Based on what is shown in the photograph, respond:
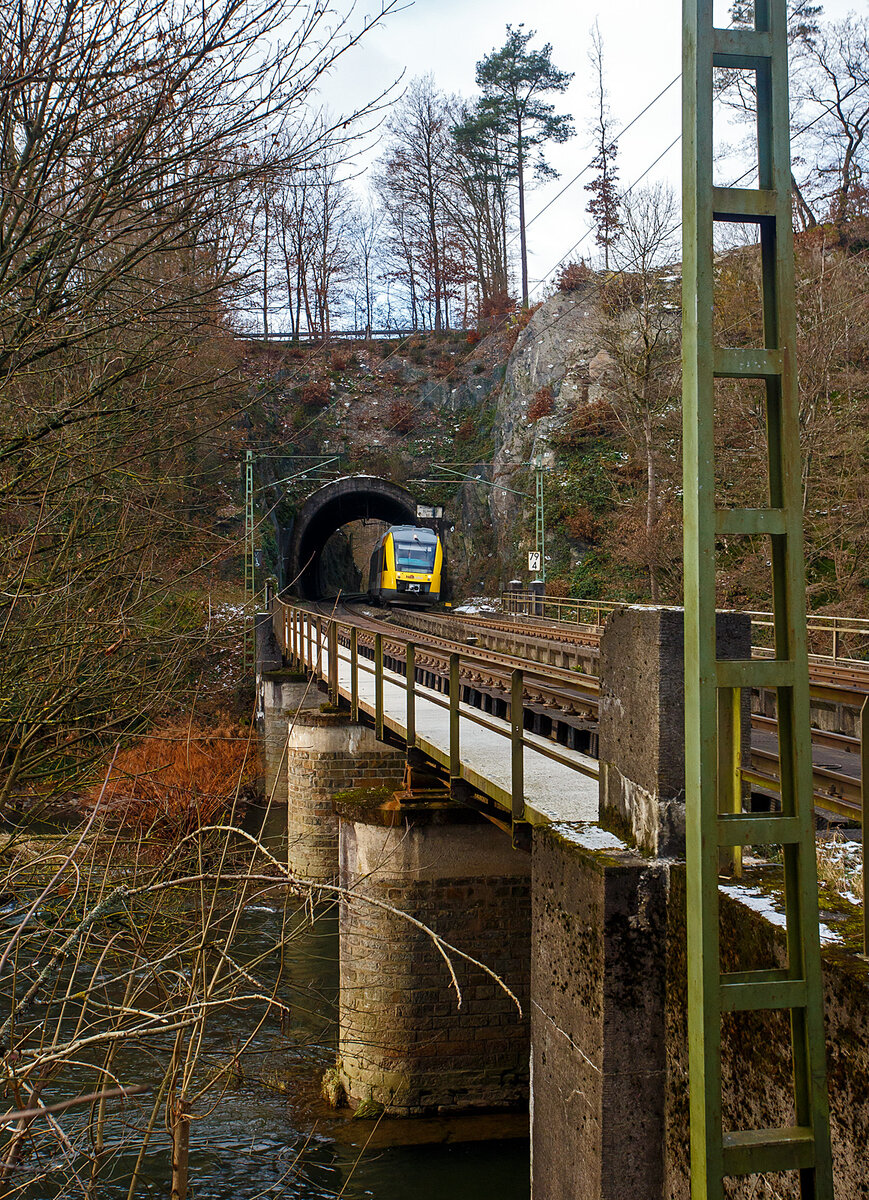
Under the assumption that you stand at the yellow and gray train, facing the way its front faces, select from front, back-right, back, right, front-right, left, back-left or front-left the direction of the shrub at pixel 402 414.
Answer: back

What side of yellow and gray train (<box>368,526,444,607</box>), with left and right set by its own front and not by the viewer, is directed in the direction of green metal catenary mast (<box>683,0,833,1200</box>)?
front

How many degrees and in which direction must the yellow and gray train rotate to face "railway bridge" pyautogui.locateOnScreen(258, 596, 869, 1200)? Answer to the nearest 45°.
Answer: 0° — it already faces it

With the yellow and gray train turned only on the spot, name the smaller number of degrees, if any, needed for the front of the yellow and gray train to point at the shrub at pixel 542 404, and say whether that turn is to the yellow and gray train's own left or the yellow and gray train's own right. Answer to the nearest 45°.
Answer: approximately 135° to the yellow and gray train's own left

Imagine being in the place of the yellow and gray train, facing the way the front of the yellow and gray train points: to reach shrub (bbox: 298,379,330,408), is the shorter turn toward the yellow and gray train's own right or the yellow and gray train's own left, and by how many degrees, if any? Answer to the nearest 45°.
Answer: approximately 180°

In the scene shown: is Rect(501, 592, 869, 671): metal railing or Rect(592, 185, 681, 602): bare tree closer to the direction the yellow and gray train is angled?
the metal railing

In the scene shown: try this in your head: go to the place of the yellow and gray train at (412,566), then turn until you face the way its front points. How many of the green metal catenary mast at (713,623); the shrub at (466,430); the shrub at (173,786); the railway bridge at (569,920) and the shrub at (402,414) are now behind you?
2

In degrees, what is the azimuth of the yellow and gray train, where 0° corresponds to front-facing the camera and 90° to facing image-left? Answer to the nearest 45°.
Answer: approximately 0°

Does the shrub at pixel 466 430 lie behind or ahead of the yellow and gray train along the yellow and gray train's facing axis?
behind
